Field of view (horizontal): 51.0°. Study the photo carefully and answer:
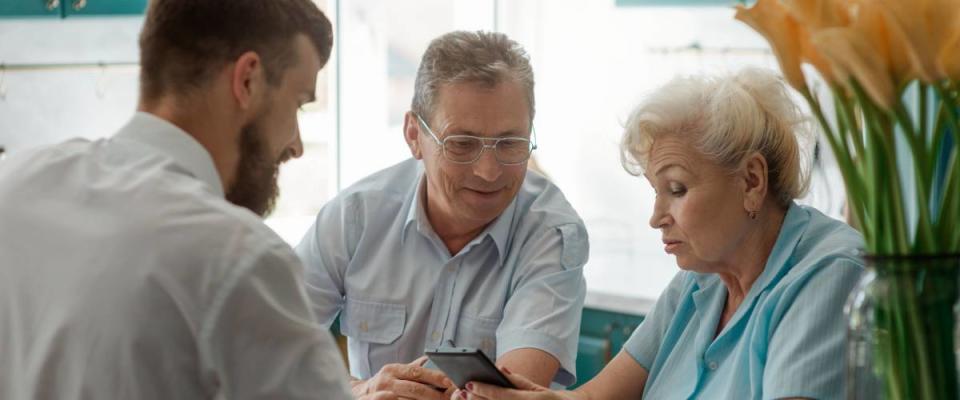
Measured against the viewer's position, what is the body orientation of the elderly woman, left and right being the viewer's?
facing the viewer and to the left of the viewer

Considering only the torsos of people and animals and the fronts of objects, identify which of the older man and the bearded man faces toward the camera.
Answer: the older man

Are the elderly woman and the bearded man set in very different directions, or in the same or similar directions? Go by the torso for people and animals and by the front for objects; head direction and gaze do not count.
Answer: very different directions

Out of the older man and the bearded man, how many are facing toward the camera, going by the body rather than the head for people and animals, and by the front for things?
1

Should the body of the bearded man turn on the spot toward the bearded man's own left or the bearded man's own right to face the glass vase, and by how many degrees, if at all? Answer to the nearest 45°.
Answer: approximately 90° to the bearded man's own right

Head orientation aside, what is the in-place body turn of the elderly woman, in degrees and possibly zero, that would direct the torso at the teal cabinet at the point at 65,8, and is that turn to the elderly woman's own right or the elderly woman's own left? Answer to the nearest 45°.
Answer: approximately 90° to the elderly woman's own right

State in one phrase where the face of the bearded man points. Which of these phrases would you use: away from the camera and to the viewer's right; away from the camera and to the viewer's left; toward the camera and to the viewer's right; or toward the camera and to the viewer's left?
away from the camera and to the viewer's right

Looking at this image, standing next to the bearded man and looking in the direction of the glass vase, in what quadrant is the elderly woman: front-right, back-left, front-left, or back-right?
front-left

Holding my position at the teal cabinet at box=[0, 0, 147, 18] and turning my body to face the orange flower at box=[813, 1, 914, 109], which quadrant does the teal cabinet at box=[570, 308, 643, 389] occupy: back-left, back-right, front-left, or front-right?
front-left

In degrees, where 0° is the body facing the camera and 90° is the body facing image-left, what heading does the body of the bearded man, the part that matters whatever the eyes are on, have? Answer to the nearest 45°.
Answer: approximately 225°

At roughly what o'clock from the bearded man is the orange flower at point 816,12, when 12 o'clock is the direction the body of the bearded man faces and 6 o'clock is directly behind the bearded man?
The orange flower is roughly at 2 o'clock from the bearded man.

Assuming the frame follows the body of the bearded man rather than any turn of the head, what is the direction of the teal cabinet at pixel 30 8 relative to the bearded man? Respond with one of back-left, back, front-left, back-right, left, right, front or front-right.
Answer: front-left

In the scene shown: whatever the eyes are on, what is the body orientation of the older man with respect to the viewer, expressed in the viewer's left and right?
facing the viewer

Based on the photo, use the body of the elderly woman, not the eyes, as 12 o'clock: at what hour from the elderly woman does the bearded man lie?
The bearded man is roughly at 12 o'clock from the elderly woman.
